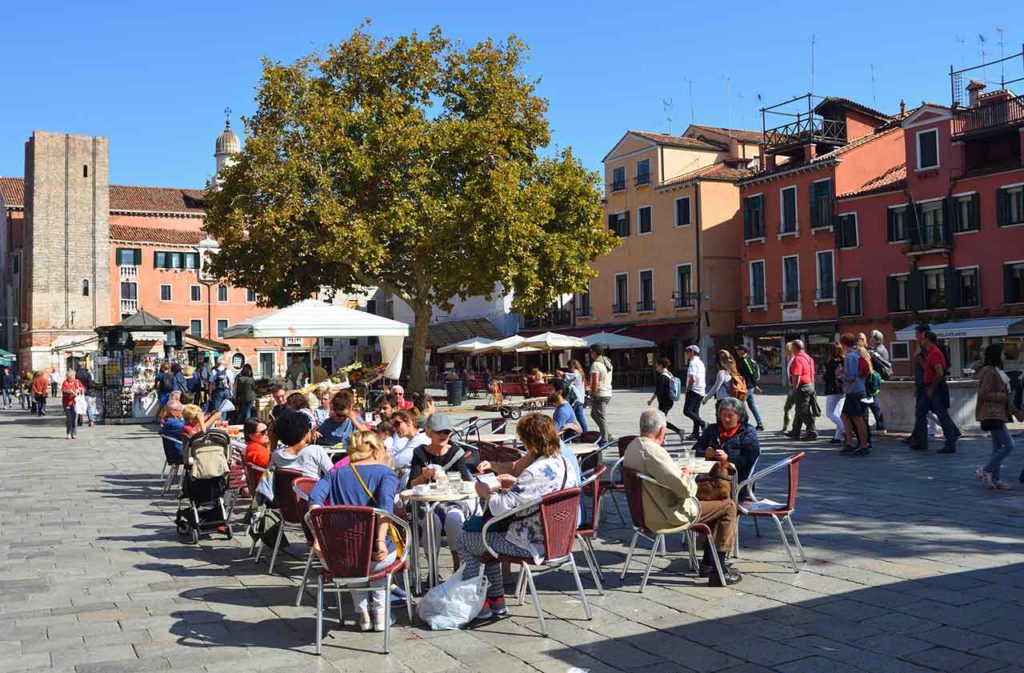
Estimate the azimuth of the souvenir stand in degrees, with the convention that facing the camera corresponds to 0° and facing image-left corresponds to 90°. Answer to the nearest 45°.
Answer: approximately 0°

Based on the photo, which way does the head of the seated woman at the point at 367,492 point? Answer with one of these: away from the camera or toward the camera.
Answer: away from the camera

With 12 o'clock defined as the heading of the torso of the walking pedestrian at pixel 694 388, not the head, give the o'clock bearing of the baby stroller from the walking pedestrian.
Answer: The baby stroller is roughly at 10 o'clock from the walking pedestrian.

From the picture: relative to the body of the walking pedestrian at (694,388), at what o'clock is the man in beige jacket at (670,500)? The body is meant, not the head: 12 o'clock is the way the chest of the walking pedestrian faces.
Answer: The man in beige jacket is roughly at 9 o'clock from the walking pedestrian.

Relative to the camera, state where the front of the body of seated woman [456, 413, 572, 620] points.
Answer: to the viewer's left

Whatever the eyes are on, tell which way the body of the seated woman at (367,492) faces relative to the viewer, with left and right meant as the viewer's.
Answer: facing away from the viewer

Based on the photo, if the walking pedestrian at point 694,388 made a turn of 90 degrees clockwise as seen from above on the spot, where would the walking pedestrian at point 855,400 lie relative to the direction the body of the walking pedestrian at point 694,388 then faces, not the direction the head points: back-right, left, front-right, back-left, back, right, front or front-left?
back-right

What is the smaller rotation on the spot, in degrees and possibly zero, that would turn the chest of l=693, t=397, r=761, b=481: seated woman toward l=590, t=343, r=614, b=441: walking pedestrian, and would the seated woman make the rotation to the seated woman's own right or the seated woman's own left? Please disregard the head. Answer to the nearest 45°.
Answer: approximately 135° to the seated woman's own right

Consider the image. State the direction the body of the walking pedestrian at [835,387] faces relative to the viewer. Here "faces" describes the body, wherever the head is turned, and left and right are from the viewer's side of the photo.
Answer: facing to the left of the viewer

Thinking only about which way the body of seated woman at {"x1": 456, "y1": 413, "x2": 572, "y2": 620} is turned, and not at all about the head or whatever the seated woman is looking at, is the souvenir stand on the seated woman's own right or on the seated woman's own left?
on the seated woman's own right
